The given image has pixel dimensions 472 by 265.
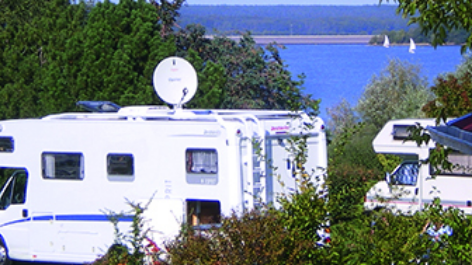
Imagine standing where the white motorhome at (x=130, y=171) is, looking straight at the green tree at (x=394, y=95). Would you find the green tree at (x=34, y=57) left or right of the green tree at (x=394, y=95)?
left

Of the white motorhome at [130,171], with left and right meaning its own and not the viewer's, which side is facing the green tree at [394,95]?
right

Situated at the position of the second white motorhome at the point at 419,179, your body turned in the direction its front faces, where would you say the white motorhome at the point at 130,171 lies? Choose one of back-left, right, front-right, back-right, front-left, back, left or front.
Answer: front-left

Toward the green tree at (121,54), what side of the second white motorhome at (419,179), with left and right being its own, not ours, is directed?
front

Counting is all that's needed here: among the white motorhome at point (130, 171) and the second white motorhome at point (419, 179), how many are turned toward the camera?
0

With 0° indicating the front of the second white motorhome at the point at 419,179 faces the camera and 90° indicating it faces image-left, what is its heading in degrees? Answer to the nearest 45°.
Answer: approximately 90°

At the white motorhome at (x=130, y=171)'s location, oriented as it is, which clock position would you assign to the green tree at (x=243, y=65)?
The green tree is roughly at 2 o'clock from the white motorhome.

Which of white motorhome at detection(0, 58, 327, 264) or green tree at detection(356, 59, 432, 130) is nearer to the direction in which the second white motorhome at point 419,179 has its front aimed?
the white motorhome

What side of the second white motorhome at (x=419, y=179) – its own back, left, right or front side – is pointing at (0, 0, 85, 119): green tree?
front

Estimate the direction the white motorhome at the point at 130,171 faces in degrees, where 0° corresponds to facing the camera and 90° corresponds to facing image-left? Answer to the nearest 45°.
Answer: approximately 135°

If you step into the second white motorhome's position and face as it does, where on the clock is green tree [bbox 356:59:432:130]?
The green tree is roughly at 3 o'clock from the second white motorhome.
